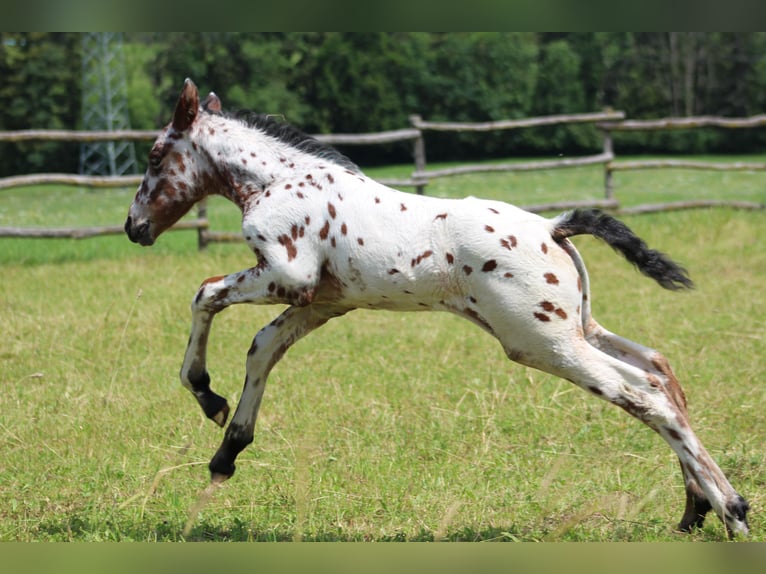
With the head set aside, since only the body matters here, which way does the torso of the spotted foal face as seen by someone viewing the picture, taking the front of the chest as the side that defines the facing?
to the viewer's left

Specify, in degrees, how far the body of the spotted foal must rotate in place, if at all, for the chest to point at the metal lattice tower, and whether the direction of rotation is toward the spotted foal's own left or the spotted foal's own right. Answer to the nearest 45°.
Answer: approximately 90° to the spotted foal's own right
